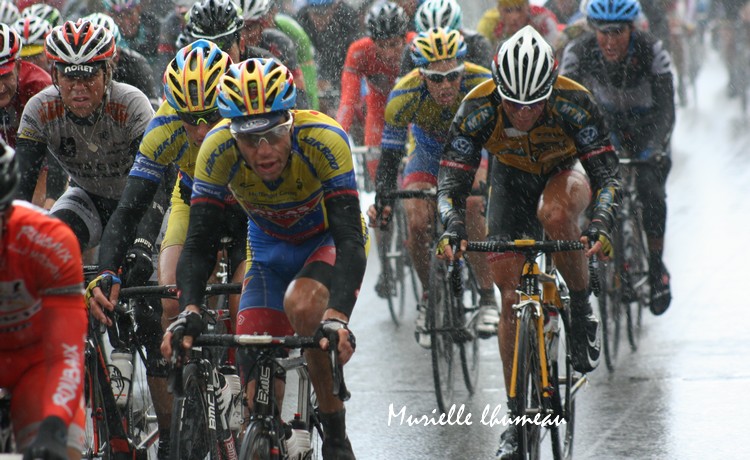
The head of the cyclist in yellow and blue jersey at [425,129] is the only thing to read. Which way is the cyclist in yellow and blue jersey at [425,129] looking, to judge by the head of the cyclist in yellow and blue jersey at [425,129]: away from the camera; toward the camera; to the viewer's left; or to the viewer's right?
toward the camera

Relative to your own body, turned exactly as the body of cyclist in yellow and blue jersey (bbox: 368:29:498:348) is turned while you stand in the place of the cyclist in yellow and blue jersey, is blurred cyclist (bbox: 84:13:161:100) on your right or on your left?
on your right

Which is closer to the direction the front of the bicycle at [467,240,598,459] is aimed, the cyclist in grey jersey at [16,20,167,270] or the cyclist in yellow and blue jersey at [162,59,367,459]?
the cyclist in yellow and blue jersey

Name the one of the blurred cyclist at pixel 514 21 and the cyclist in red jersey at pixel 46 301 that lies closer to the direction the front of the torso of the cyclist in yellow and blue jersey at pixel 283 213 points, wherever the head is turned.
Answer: the cyclist in red jersey

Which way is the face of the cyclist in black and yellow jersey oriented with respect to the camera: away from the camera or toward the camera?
toward the camera

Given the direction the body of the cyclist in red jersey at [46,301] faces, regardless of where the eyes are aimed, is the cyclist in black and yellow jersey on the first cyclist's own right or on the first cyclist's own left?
on the first cyclist's own left

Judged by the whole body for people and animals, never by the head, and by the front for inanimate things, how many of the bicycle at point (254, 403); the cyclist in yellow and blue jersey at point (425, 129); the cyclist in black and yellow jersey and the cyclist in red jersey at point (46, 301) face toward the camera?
4

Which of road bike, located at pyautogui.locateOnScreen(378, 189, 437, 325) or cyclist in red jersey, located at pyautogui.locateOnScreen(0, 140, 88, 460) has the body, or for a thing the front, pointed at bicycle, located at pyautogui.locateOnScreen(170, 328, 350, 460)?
the road bike

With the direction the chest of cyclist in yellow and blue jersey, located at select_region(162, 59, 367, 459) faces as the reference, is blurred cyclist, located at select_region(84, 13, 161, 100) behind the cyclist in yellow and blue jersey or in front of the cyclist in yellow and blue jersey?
behind

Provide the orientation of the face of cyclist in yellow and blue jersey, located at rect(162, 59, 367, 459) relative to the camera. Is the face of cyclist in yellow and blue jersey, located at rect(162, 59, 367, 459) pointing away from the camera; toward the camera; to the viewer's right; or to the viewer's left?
toward the camera

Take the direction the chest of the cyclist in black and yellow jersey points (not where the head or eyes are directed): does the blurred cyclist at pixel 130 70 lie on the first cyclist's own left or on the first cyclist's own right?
on the first cyclist's own right

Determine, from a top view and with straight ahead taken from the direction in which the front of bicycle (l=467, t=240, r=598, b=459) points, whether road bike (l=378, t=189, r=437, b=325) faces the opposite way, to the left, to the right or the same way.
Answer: the same way

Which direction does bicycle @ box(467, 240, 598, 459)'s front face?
toward the camera

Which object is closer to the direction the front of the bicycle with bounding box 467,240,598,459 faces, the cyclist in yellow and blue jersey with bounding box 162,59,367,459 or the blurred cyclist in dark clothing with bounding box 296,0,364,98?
the cyclist in yellow and blue jersey

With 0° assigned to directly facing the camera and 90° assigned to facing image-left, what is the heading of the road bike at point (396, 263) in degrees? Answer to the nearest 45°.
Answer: approximately 0°

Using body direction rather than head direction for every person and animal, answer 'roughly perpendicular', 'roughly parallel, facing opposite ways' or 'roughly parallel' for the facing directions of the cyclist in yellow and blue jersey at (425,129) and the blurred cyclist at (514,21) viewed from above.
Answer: roughly parallel

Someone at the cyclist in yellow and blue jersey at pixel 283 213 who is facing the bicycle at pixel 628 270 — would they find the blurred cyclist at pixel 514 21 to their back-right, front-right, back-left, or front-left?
front-left

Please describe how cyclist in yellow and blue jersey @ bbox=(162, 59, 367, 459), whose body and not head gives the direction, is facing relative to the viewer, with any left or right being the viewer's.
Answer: facing the viewer

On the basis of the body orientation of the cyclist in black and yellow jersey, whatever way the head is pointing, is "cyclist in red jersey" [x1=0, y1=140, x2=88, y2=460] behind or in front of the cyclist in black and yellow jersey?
in front

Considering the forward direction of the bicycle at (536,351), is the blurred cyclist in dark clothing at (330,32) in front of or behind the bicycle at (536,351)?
behind

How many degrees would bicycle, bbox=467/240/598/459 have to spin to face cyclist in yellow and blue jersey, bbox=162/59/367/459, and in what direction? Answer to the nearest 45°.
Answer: approximately 45° to its right

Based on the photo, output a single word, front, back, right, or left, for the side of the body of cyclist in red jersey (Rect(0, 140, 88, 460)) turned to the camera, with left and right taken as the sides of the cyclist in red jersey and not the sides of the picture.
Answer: front
